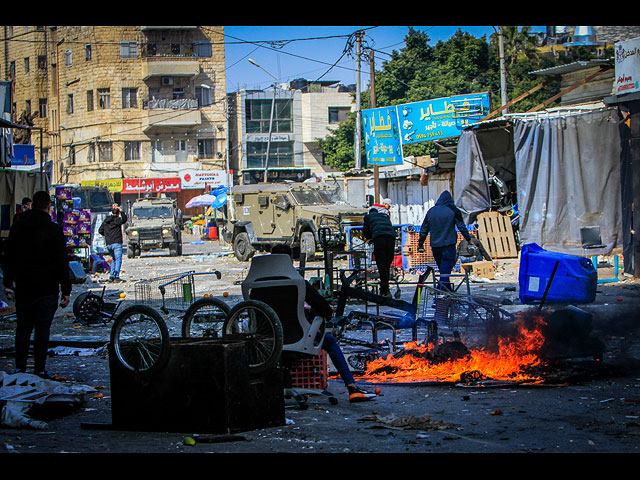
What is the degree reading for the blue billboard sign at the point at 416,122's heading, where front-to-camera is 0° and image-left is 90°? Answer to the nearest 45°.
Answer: approximately 0°

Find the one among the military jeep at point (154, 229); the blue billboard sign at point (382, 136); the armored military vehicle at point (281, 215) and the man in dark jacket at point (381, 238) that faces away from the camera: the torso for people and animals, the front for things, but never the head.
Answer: the man in dark jacket

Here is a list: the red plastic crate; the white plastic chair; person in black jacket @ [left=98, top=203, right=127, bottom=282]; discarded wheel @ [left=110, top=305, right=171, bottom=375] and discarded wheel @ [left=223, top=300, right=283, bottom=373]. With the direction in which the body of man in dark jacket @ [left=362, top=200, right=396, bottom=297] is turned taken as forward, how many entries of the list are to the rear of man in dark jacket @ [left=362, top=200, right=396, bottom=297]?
4

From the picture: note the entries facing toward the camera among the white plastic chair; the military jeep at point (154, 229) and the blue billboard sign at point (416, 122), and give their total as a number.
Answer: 2

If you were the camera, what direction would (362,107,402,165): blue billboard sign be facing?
facing the viewer

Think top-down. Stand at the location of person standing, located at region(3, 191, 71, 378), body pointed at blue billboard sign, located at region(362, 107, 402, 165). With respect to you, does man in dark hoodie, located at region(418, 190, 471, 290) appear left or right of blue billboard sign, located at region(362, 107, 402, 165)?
right

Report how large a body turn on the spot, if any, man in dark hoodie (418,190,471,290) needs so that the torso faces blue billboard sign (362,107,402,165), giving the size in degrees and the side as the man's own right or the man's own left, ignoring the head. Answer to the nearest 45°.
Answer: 0° — they already face it

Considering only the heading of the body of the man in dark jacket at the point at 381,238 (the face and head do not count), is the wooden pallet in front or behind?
in front

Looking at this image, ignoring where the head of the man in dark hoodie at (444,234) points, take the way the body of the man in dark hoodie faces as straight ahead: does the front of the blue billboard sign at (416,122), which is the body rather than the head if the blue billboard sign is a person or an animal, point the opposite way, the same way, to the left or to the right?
the opposite way

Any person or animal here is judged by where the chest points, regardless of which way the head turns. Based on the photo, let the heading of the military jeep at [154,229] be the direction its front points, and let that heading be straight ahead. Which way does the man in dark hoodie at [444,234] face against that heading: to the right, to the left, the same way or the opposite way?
the opposite way

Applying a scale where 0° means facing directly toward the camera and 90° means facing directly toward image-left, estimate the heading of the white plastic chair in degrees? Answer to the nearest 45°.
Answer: approximately 225°

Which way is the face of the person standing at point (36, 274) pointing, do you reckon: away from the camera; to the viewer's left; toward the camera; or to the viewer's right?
away from the camera

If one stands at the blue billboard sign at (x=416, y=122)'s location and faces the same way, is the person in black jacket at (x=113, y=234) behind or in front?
in front

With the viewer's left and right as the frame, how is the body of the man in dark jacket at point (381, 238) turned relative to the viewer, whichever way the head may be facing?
facing away from the viewer

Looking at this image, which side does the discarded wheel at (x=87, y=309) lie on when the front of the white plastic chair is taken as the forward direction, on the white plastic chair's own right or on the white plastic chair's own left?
on the white plastic chair's own left

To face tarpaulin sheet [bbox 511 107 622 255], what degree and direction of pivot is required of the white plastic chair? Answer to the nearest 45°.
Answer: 0° — it already faces it

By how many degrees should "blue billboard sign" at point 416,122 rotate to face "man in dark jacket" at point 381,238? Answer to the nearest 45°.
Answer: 0° — it already faces them
